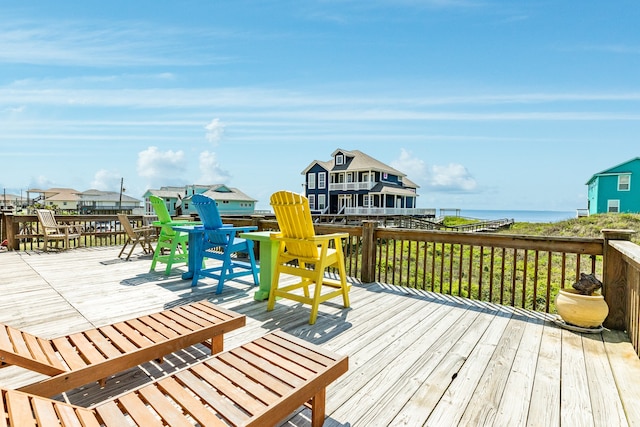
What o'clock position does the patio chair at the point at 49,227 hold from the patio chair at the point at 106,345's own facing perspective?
the patio chair at the point at 49,227 is roughly at 10 o'clock from the patio chair at the point at 106,345.

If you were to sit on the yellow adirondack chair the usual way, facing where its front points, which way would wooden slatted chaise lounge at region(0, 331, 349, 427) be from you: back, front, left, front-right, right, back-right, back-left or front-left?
back-right

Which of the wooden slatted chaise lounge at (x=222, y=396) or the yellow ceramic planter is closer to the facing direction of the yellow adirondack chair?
the yellow ceramic planter

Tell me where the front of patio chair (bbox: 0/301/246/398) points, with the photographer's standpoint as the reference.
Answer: facing away from the viewer and to the right of the viewer

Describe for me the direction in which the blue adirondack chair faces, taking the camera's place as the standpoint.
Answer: facing away from the viewer and to the right of the viewer

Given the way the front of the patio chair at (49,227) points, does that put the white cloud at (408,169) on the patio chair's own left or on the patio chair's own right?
on the patio chair's own left
